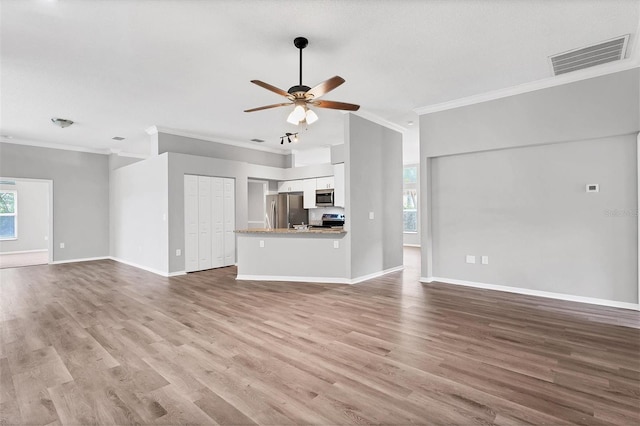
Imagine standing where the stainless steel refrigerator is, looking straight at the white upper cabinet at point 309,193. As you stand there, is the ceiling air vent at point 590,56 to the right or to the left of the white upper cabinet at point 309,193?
right

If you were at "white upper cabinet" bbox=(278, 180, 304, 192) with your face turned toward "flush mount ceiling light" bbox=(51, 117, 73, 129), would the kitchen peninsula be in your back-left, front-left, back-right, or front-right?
front-left

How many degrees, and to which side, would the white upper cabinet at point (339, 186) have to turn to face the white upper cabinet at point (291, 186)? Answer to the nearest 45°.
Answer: approximately 135° to its right

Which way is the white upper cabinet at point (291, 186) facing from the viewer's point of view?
toward the camera

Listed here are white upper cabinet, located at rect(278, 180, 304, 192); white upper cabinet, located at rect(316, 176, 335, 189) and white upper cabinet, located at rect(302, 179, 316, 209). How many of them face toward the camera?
3

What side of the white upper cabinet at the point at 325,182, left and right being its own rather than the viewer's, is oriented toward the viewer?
front

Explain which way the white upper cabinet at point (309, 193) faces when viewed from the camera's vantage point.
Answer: facing the viewer

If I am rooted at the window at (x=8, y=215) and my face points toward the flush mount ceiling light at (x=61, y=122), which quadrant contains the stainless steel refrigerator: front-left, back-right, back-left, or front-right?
front-left

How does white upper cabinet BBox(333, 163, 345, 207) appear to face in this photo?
toward the camera

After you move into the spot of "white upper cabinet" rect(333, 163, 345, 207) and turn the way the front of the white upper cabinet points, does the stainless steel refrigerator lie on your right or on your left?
on your right

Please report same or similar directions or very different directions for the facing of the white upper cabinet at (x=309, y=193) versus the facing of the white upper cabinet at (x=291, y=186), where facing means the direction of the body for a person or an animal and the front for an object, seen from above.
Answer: same or similar directions

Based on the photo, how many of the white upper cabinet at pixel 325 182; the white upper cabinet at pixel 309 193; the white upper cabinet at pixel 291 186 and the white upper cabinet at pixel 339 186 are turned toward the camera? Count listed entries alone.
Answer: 4
